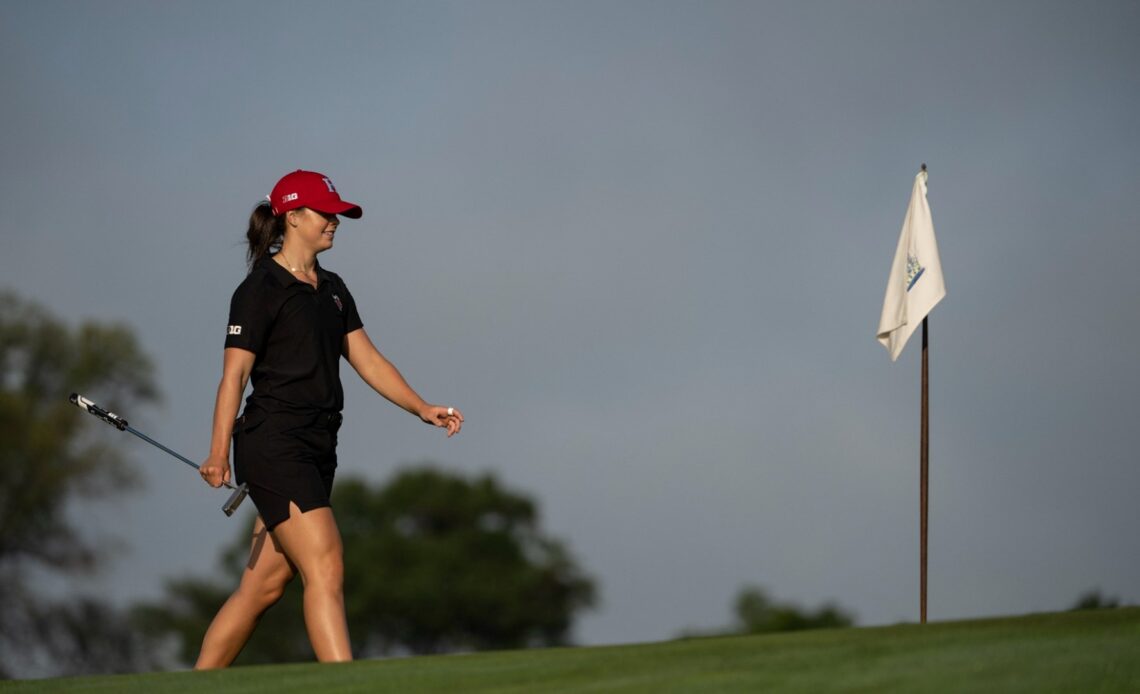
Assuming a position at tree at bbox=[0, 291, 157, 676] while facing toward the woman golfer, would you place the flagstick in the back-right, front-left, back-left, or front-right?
front-left

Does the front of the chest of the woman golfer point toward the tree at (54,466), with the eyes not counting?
no

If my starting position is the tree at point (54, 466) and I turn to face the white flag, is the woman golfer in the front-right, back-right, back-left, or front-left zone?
front-right

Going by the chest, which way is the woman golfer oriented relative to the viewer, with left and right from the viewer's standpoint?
facing the viewer and to the right of the viewer

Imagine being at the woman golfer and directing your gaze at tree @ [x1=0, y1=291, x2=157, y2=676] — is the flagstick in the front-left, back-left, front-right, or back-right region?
front-right

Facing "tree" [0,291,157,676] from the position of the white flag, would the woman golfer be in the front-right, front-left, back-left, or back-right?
back-left

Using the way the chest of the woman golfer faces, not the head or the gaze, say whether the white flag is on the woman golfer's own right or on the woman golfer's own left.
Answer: on the woman golfer's own left

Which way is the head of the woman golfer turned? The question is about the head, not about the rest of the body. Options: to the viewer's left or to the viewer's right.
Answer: to the viewer's right
